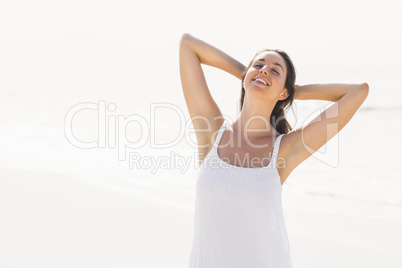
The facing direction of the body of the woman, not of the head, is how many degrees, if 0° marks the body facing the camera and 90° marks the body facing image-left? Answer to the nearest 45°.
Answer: approximately 0°
